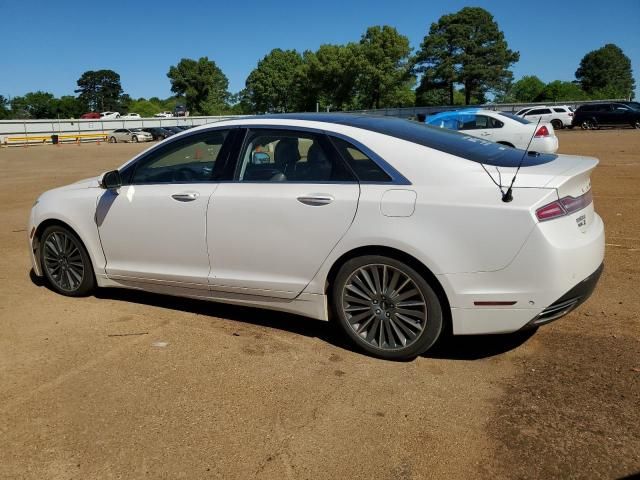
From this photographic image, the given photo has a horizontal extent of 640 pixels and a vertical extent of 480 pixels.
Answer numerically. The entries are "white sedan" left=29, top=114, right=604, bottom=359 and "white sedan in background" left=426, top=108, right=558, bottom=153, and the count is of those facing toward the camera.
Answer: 0

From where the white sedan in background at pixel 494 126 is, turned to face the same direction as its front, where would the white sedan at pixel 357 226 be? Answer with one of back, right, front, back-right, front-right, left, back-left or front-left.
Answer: back-left

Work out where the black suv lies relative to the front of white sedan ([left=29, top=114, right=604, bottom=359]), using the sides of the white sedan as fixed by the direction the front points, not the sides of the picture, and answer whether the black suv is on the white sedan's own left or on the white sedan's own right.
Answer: on the white sedan's own right

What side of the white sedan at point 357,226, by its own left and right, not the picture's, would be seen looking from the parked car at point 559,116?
right

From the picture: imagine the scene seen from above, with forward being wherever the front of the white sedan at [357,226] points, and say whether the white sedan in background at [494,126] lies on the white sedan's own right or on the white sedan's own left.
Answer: on the white sedan's own right

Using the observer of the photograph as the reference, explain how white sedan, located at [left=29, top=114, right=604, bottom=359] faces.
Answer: facing away from the viewer and to the left of the viewer

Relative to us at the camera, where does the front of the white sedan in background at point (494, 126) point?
facing away from the viewer and to the left of the viewer

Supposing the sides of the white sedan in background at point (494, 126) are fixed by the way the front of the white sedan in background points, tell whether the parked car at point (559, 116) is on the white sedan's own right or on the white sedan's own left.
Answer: on the white sedan's own right
